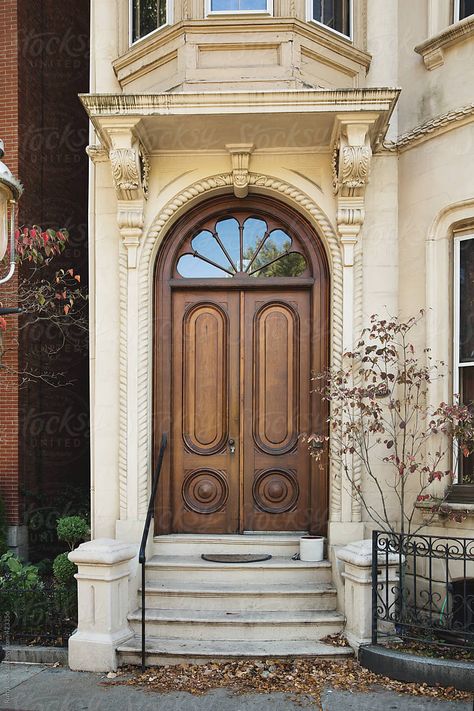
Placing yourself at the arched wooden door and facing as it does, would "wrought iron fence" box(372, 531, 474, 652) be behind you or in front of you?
in front

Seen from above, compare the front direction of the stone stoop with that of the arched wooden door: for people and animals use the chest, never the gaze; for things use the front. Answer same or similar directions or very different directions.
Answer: same or similar directions

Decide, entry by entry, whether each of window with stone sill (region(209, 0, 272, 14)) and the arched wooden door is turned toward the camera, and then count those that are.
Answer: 2

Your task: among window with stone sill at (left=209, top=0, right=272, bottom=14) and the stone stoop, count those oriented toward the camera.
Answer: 2

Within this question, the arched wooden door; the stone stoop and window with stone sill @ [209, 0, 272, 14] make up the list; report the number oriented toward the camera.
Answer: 3

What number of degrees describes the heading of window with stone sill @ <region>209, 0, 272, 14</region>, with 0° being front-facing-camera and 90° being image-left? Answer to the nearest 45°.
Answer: approximately 0°

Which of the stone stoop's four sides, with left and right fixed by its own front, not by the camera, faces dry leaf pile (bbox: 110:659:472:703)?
front

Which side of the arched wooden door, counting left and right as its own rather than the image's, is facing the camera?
front
